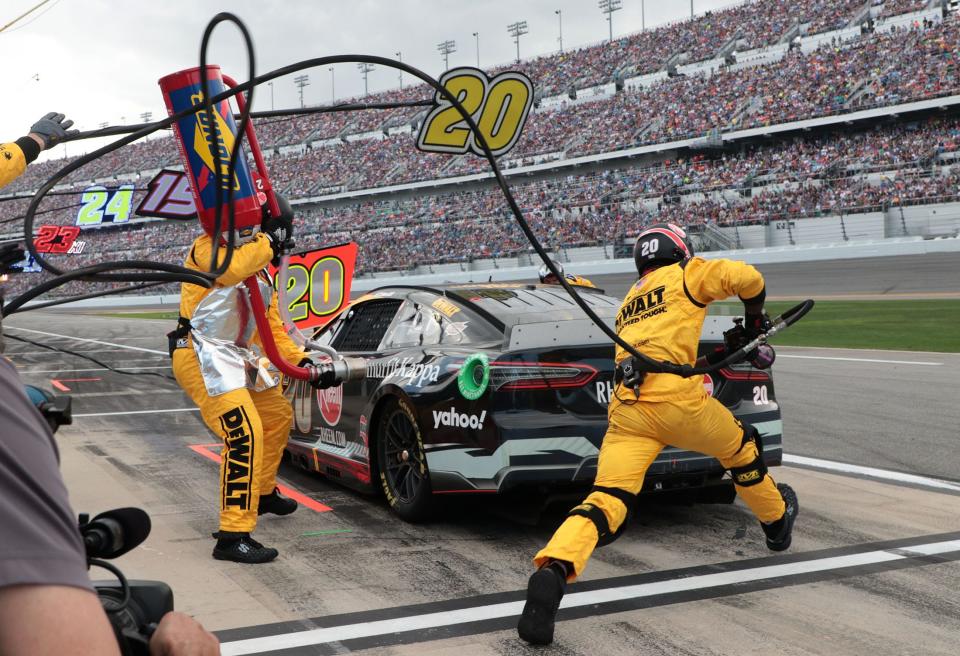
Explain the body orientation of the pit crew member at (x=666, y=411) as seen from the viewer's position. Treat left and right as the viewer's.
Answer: facing away from the viewer and to the right of the viewer

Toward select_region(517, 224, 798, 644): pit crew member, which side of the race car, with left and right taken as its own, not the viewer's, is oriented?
back

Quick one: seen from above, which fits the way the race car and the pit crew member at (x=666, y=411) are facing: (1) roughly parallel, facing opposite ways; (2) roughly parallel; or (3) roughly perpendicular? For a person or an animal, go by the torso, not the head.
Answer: roughly perpendicular

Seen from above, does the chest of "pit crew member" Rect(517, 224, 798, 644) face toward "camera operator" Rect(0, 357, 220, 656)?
no

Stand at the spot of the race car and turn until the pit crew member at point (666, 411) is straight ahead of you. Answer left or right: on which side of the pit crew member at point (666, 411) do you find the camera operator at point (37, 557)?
right

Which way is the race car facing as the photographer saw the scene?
facing away from the viewer and to the left of the viewer

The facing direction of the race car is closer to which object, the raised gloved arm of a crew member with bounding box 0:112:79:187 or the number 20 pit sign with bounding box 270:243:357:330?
the number 20 pit sign

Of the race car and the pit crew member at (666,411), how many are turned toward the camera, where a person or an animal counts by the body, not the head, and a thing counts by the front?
0

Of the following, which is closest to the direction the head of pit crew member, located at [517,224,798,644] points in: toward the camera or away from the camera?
away from the camera

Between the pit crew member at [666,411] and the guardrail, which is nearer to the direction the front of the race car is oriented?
the guardrail

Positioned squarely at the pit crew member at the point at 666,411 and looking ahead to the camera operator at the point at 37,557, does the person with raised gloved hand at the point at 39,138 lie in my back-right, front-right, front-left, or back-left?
front-right

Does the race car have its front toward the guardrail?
no

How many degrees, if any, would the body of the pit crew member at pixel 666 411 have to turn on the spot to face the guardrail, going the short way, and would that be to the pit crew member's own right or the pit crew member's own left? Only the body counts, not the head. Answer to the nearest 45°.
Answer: approximately 45° to the pit crew member's own left

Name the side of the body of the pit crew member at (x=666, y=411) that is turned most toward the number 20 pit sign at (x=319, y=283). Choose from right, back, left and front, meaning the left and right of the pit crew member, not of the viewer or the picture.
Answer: left
